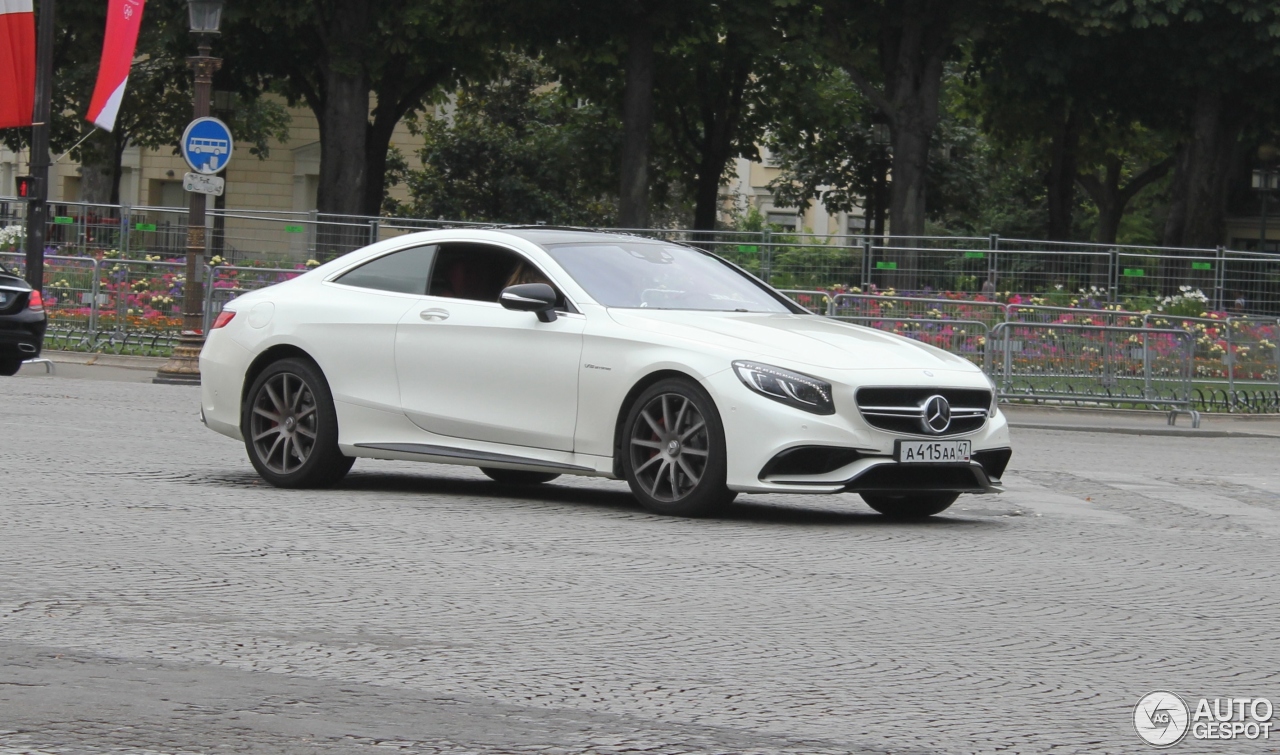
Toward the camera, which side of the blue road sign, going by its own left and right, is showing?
front

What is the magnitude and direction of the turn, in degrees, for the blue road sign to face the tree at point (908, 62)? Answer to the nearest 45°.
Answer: approximately 135° to its left

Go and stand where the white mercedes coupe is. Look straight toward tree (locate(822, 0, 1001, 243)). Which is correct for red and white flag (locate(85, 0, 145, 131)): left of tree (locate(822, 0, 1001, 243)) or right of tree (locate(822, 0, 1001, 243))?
left

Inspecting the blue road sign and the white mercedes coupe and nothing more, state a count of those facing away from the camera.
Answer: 0

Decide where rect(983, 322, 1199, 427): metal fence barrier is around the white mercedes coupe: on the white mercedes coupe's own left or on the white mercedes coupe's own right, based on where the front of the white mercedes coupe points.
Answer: on the white mercedes coupe's own left

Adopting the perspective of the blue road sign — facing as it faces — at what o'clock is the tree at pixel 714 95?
The tree is roughly at 7 o'clock from the blue road sign.

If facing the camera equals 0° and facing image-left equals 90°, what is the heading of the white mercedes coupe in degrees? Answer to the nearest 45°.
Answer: approximately 315°

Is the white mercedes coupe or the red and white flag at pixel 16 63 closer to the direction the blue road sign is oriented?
the white mercedes coupe

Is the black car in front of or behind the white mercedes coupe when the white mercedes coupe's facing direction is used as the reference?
behind

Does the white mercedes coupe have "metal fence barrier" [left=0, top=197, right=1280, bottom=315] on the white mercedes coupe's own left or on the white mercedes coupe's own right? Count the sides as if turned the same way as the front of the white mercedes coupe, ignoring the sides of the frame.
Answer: on the white mercedes coupe's own left
